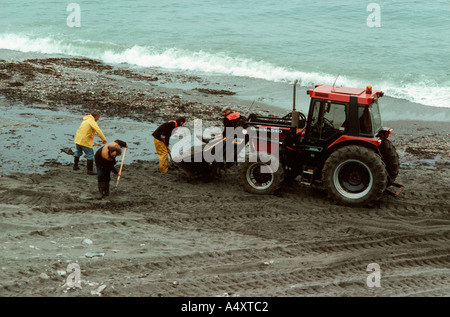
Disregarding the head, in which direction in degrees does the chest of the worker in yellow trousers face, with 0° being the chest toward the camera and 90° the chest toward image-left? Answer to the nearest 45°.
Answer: approximately 270°

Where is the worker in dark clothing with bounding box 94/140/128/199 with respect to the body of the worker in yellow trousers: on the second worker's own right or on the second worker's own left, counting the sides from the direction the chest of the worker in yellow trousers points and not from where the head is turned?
on the second worker's own right

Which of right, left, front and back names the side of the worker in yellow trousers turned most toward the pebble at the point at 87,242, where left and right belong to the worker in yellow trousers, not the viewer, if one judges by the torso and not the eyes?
right

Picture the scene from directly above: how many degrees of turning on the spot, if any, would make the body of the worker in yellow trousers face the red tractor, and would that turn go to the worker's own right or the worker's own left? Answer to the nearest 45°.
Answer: approximately 45° to the worker's own right

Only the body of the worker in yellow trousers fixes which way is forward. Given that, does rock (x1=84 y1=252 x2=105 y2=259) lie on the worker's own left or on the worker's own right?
on the worker's own right

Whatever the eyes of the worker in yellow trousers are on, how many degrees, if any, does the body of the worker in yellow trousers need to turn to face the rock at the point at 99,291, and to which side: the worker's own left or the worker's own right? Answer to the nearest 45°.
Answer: approximately 90° to the worker's own right
